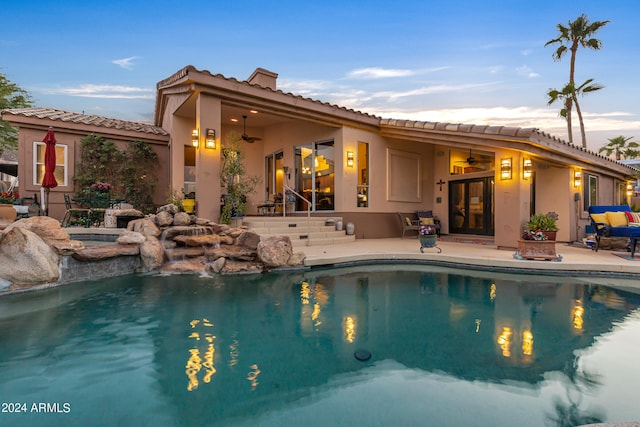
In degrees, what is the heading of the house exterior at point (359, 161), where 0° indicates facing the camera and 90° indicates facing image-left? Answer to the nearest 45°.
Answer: approximately 0°

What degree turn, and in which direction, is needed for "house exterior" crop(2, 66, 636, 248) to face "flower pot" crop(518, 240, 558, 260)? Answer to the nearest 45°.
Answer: approximately 45° to its left

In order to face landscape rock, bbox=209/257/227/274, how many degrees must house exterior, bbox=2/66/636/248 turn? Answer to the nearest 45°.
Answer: approximately 45° to its right

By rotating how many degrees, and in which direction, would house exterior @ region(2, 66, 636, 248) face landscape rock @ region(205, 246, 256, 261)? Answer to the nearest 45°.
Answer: approximately 45° to its right

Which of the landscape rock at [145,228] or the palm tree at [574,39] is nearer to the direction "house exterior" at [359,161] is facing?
the landscape rock

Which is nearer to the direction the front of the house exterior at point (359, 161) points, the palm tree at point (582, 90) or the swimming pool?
the swimming pool

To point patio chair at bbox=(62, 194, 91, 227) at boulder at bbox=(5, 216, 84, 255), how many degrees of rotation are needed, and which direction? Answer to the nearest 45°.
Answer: approximately 90° to its right
